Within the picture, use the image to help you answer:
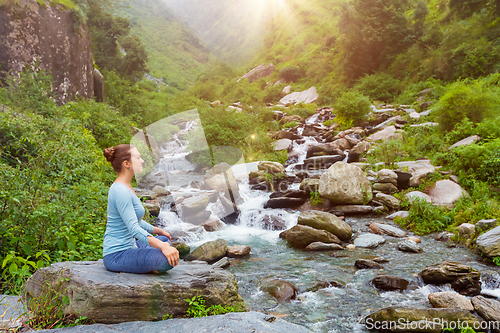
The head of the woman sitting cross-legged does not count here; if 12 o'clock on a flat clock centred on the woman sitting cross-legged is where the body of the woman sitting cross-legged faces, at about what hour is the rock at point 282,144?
The rock is roughly at 10 o'clock from the woman sitting cross-legged.

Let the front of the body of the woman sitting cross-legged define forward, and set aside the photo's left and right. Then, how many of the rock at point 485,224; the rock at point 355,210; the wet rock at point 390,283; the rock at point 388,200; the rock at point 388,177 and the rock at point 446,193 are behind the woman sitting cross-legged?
0

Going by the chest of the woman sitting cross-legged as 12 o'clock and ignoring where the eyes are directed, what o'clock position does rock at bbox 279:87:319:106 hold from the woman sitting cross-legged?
The rock is roughly at 10 o'clock from the woman sitting cross-legged.

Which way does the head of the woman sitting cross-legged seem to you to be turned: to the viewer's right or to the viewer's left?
to the viewer's right

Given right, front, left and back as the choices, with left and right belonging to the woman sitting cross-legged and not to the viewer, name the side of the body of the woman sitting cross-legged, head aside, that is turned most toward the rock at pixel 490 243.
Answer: front

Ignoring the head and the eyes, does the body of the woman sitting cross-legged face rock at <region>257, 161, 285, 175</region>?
no

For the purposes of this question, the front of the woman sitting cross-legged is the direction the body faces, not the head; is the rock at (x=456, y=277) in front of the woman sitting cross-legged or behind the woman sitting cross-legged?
in front

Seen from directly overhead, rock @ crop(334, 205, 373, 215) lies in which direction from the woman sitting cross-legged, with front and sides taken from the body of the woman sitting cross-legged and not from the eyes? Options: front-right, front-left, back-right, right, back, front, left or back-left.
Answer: front-left

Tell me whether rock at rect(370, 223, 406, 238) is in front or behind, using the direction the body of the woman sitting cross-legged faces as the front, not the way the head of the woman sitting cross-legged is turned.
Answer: in front

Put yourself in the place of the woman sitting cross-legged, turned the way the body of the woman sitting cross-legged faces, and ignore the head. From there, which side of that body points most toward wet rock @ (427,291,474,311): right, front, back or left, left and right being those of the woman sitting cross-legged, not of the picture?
front

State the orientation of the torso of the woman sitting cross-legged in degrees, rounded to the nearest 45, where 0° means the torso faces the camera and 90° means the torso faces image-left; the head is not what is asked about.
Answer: approximately 270°

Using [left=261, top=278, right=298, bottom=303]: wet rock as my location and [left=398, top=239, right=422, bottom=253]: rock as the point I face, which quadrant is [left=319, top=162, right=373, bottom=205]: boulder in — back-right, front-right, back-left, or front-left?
front-left

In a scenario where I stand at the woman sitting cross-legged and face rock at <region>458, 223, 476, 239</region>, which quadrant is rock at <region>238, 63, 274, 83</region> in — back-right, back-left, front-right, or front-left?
front-left

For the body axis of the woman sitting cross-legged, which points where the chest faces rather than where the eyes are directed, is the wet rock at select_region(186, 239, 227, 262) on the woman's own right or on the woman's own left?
on the woman's own left

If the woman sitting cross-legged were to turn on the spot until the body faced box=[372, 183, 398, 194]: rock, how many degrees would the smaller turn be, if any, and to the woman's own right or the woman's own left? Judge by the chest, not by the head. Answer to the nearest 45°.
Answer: approximately 45° to the woman's own left

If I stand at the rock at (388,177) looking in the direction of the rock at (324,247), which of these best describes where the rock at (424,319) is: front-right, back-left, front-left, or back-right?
front-left

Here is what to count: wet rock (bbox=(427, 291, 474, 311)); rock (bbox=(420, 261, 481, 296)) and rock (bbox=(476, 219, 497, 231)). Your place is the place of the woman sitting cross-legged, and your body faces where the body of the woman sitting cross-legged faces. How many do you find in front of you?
3

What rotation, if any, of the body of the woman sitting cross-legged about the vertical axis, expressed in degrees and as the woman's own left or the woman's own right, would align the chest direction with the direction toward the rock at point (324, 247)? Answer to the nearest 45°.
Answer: approximately 45° to the woman's own left
